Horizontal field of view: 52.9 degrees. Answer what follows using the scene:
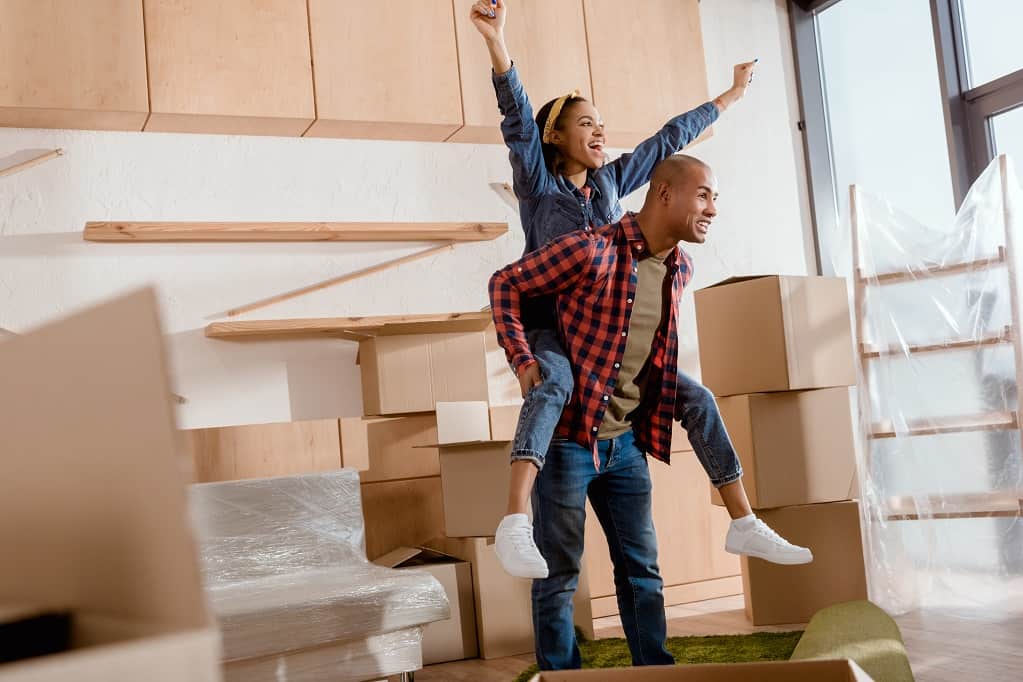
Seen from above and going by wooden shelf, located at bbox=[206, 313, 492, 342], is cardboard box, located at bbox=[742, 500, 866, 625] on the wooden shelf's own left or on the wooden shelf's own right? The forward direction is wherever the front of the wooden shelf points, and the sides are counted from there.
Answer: on the wooden shelf's own left

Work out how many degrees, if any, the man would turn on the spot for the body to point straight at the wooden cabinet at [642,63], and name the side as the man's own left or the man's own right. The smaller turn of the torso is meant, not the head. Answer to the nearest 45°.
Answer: approximately 135° to the man's own left

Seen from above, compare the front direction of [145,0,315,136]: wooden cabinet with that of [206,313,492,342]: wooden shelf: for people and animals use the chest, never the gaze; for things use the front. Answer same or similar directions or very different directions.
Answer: same or similar directions

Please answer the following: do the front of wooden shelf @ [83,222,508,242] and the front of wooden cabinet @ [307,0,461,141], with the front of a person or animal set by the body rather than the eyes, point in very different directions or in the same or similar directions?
same or similar directions

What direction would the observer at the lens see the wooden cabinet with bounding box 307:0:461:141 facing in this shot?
facing the viewer

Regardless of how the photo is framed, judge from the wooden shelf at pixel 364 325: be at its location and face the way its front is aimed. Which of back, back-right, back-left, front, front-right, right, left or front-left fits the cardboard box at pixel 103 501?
front

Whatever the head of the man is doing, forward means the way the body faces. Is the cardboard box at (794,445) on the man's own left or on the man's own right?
on the man's own left

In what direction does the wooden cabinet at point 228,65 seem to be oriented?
toward the camera

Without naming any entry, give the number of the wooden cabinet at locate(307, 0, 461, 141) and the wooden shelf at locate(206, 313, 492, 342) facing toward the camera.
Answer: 2

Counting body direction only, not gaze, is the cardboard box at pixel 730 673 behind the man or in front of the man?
in front

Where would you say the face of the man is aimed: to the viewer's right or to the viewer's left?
to the viewer's right

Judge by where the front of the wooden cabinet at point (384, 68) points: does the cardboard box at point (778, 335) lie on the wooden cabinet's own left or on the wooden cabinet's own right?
on the wooden cabinet's own left
